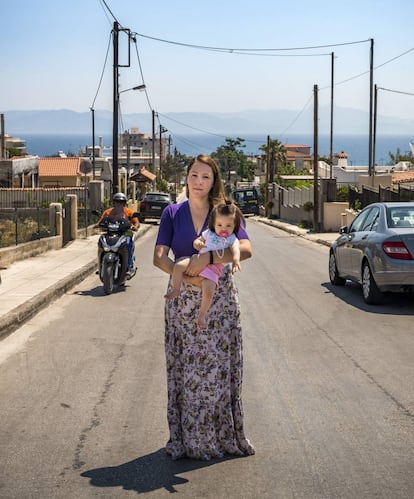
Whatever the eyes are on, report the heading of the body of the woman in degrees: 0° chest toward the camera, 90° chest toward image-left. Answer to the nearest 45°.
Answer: approximately 0°

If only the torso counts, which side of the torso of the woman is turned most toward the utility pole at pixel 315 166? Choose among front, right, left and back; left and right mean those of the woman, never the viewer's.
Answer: back

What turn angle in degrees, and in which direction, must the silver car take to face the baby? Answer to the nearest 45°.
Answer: approximately 135° to its left

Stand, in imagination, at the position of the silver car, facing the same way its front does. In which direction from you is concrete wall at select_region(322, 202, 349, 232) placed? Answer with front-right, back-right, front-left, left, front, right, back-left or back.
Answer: front-right

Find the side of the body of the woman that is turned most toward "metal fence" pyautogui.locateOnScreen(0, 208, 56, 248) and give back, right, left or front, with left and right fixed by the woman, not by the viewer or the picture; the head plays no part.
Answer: back

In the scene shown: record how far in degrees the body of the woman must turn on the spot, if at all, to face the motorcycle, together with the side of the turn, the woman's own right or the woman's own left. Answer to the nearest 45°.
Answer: approximately 180°

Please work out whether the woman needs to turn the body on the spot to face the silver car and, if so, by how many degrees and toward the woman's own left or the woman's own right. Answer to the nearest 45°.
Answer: approximately 180°

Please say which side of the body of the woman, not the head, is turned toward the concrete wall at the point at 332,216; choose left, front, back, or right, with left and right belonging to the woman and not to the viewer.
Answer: back

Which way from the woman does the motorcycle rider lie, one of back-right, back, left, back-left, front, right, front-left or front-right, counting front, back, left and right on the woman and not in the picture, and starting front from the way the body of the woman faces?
back
